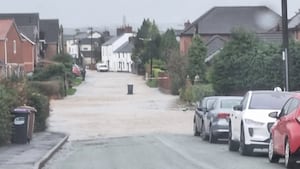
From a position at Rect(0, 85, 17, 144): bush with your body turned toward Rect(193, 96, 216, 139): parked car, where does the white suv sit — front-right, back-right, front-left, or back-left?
front-right

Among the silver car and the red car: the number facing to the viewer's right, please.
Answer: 0

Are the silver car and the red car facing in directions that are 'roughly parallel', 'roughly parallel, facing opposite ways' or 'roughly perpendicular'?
roughly parallel
